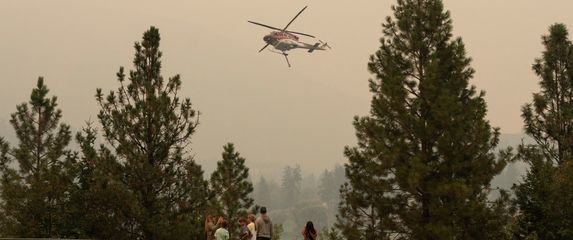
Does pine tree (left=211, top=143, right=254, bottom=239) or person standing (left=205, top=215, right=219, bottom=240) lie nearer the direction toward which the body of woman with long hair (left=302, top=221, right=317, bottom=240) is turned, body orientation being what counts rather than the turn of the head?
the pine tree

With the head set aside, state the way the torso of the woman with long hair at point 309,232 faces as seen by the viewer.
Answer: away from the camera

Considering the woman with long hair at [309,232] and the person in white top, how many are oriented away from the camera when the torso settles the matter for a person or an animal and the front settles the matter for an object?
2

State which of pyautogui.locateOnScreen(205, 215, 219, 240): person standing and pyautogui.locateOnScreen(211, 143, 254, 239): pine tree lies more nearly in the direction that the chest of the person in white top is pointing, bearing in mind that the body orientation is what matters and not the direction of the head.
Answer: the pine tree

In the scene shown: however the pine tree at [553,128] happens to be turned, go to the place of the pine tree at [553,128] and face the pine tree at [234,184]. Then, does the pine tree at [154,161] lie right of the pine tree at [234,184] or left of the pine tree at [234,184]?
left

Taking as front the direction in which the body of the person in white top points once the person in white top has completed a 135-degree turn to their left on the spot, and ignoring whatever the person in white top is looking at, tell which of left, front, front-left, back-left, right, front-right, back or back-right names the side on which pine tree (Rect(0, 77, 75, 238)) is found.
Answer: right

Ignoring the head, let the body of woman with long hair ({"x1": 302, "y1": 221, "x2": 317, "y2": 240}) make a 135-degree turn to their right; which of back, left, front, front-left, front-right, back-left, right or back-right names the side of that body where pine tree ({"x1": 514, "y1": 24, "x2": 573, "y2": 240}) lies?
left

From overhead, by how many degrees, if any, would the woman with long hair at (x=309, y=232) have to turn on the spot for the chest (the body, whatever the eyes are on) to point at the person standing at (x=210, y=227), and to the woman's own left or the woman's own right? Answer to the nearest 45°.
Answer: approximately 90° to the woman's own left

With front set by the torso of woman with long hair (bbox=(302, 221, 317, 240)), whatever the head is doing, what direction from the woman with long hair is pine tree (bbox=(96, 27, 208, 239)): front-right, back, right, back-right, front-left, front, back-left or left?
front-left

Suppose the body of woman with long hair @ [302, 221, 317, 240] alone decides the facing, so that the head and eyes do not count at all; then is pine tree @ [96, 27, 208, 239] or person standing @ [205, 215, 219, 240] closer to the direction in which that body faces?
the pine tree

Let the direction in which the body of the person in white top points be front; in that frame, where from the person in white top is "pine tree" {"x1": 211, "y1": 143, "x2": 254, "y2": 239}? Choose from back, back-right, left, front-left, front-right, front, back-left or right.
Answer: front

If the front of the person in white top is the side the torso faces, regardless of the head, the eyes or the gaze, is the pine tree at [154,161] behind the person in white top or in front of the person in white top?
in front

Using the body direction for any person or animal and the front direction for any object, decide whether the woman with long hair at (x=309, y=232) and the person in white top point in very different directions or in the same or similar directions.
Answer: same or similar directions

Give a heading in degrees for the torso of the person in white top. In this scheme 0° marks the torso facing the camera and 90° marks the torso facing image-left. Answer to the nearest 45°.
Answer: approximately 180°
